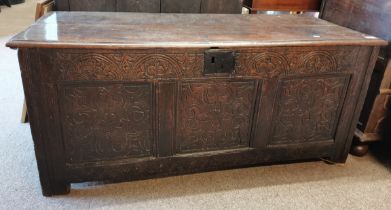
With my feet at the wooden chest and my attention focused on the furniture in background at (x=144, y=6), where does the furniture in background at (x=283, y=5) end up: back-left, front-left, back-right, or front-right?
front-right

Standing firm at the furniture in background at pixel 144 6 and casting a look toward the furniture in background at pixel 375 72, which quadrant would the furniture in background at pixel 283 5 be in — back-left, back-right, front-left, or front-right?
front-left

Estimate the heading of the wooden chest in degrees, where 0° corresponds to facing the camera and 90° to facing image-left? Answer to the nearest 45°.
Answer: approximately 0°

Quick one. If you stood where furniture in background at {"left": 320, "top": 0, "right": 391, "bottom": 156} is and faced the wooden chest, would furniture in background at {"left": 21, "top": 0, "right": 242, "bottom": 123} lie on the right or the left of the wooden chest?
right

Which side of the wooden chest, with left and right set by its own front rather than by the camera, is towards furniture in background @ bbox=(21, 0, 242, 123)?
back

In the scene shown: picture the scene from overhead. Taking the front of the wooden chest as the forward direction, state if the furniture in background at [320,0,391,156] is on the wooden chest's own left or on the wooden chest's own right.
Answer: on the wooden chest's own left

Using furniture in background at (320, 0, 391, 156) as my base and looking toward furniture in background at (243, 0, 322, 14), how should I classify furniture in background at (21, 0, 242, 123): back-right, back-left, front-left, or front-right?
front-left

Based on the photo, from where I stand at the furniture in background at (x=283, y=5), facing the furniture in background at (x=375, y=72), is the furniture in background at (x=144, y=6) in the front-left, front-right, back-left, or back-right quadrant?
back-right

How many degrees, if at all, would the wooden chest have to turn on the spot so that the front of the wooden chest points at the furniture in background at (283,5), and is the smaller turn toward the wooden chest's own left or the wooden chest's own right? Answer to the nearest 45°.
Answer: approximately 135° to the wooden chest's own left

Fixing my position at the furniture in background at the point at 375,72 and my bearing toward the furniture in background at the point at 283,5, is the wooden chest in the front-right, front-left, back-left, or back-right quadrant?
front-left
